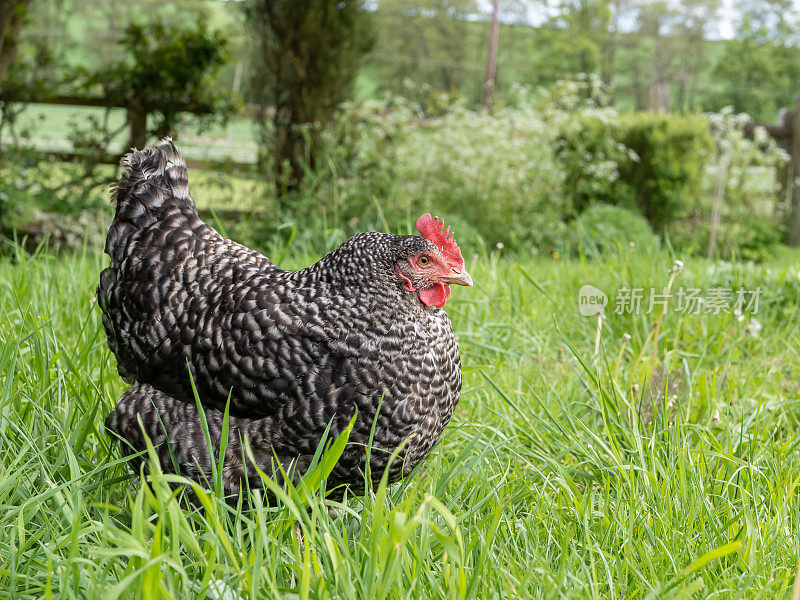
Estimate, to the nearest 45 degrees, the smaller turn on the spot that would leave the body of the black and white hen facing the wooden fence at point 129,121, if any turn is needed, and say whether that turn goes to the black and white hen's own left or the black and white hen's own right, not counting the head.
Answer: approximately 90° to the black and white hen's own left

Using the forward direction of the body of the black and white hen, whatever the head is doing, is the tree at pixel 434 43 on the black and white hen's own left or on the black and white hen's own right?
on the black and white hen's own left

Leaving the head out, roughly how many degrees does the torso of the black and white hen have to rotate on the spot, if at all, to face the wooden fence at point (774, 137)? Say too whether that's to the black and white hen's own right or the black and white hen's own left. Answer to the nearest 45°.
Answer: approximately 45° to the black and white hen's own left

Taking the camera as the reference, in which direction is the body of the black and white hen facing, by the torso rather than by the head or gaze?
to the viewer's right

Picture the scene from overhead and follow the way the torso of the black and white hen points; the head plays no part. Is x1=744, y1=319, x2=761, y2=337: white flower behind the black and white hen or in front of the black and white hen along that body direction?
in front

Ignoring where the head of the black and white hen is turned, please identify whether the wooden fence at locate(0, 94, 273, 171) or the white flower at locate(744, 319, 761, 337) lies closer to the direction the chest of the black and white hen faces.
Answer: the white flower

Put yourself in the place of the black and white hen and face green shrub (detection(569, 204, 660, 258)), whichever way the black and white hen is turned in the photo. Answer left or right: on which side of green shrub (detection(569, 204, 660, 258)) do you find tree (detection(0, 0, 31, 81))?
left

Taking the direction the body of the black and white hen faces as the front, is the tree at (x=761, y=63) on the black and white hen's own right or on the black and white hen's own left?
on the black and white hen's own left

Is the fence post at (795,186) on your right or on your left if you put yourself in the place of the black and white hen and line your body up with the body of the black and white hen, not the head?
on your left
